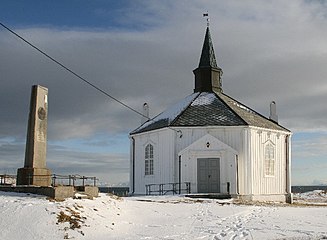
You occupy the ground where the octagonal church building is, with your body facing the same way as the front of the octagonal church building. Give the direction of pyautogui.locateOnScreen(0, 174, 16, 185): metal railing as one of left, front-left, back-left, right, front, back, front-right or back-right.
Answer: front-right

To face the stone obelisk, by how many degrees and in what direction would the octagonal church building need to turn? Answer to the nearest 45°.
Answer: approximately 45° to its right

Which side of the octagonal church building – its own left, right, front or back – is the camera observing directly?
front
